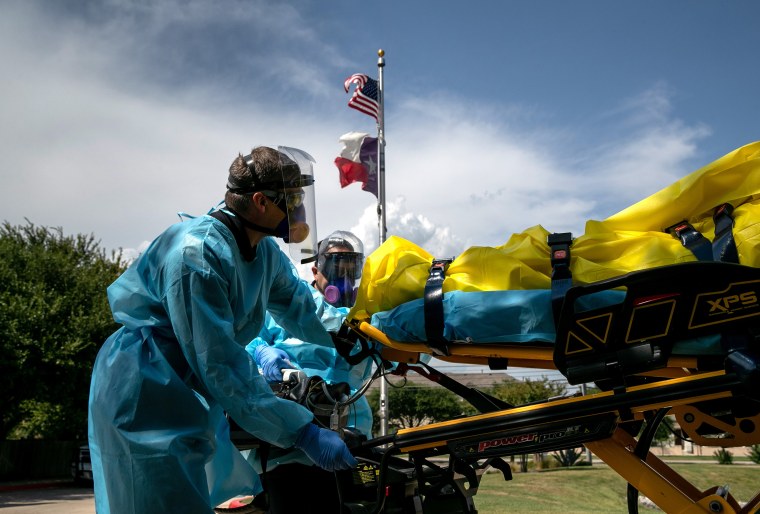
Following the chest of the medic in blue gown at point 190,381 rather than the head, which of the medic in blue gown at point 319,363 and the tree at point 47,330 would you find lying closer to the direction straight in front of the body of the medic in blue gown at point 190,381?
the medic in blue gown

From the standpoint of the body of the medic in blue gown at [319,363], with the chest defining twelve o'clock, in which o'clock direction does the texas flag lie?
The texas flag is roughly at 6 o'clock from the medic in blue gown.

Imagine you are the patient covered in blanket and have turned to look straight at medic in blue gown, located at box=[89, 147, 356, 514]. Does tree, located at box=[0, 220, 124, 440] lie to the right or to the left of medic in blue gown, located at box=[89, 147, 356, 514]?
right

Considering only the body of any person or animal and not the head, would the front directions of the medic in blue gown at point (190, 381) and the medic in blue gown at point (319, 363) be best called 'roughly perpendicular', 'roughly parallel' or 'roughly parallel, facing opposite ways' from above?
roughly perpendicular

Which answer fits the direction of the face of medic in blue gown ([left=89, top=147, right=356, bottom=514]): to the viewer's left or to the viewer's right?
to the viewer's right

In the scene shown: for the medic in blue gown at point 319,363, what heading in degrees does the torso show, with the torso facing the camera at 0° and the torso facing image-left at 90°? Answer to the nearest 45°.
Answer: approximately 0°

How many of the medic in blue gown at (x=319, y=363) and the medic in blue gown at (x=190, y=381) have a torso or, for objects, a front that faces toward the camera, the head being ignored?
1

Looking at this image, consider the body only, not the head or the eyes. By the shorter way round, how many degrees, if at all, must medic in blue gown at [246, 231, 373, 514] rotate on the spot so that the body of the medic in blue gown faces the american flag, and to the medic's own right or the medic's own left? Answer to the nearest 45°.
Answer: approximately 180°

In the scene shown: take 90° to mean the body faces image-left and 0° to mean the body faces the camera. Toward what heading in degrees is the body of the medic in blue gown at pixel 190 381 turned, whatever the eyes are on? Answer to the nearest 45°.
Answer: approximately 270°
